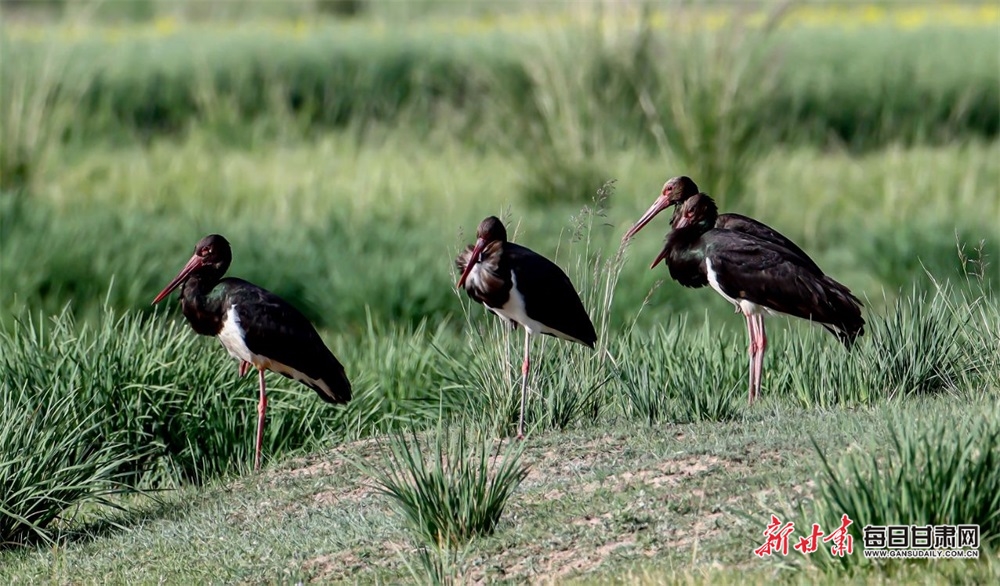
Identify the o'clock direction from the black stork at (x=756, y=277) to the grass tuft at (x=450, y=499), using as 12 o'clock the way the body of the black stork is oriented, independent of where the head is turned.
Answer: The grass tuft is roughly at 10 o'clock from the black stork.

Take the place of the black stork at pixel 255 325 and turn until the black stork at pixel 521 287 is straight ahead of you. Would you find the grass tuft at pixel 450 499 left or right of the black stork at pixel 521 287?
right

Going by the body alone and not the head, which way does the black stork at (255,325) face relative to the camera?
to the viewer's left

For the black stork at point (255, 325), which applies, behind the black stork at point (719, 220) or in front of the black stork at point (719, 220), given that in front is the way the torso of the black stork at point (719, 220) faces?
in front

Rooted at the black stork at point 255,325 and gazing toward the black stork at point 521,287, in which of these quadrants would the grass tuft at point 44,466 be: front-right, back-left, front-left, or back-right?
back-right

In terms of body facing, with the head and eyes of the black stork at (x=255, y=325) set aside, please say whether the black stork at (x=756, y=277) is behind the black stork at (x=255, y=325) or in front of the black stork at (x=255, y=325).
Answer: behind

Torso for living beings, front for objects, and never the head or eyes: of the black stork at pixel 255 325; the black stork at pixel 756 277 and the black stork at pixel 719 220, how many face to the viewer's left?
3

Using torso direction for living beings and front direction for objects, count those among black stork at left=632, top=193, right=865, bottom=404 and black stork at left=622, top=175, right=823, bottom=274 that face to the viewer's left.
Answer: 2

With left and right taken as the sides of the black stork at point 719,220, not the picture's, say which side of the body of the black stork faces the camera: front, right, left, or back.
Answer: left

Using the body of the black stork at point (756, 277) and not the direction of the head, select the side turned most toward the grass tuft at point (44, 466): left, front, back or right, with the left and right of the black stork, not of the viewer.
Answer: front

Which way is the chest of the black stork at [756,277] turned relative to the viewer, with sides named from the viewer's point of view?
facing to the left of the viewer

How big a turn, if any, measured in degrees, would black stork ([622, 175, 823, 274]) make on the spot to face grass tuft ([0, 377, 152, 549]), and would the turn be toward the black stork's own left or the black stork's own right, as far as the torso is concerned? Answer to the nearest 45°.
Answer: approximately 45° to the black stork's own left
